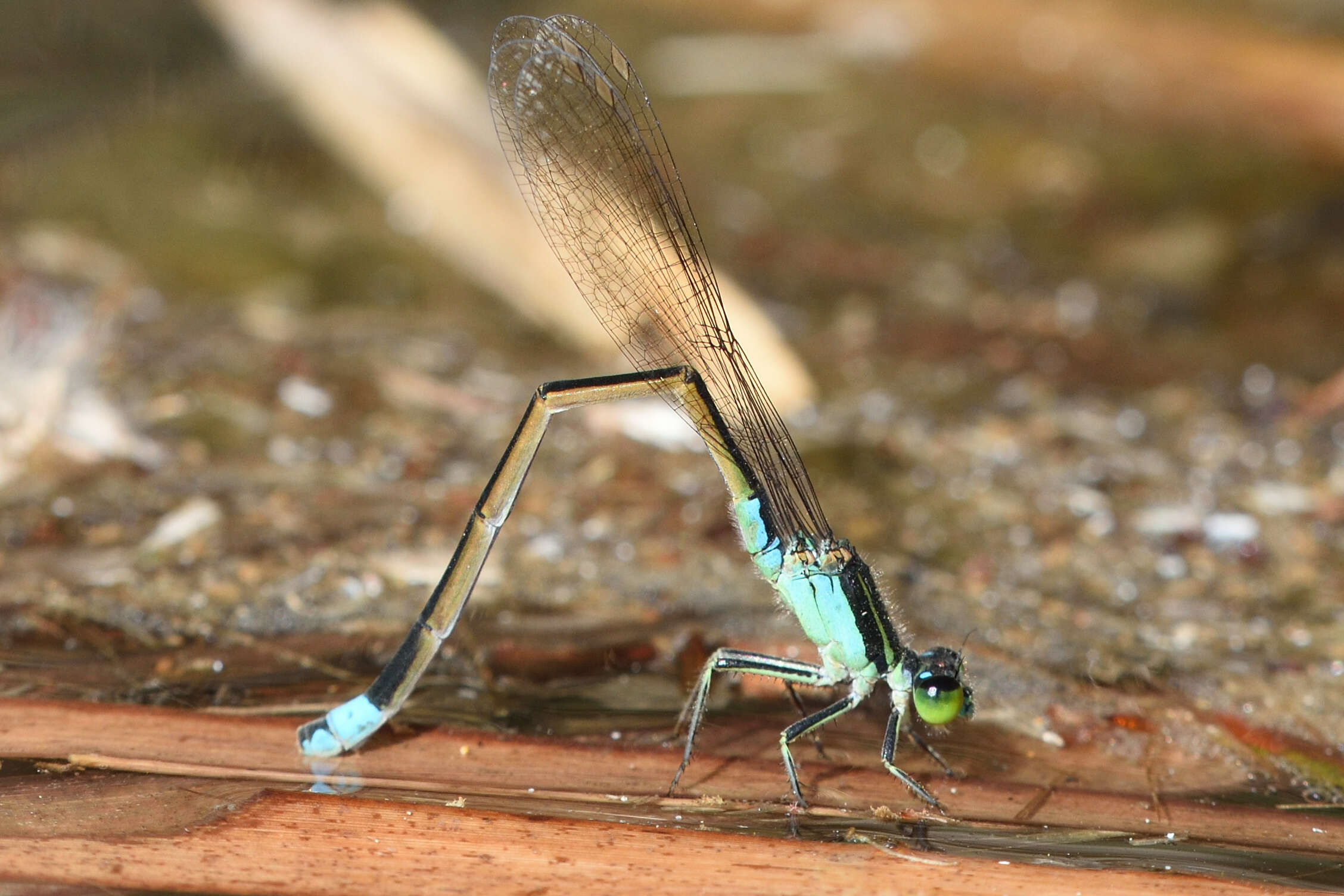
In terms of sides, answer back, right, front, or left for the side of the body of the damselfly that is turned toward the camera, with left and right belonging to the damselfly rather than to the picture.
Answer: right
